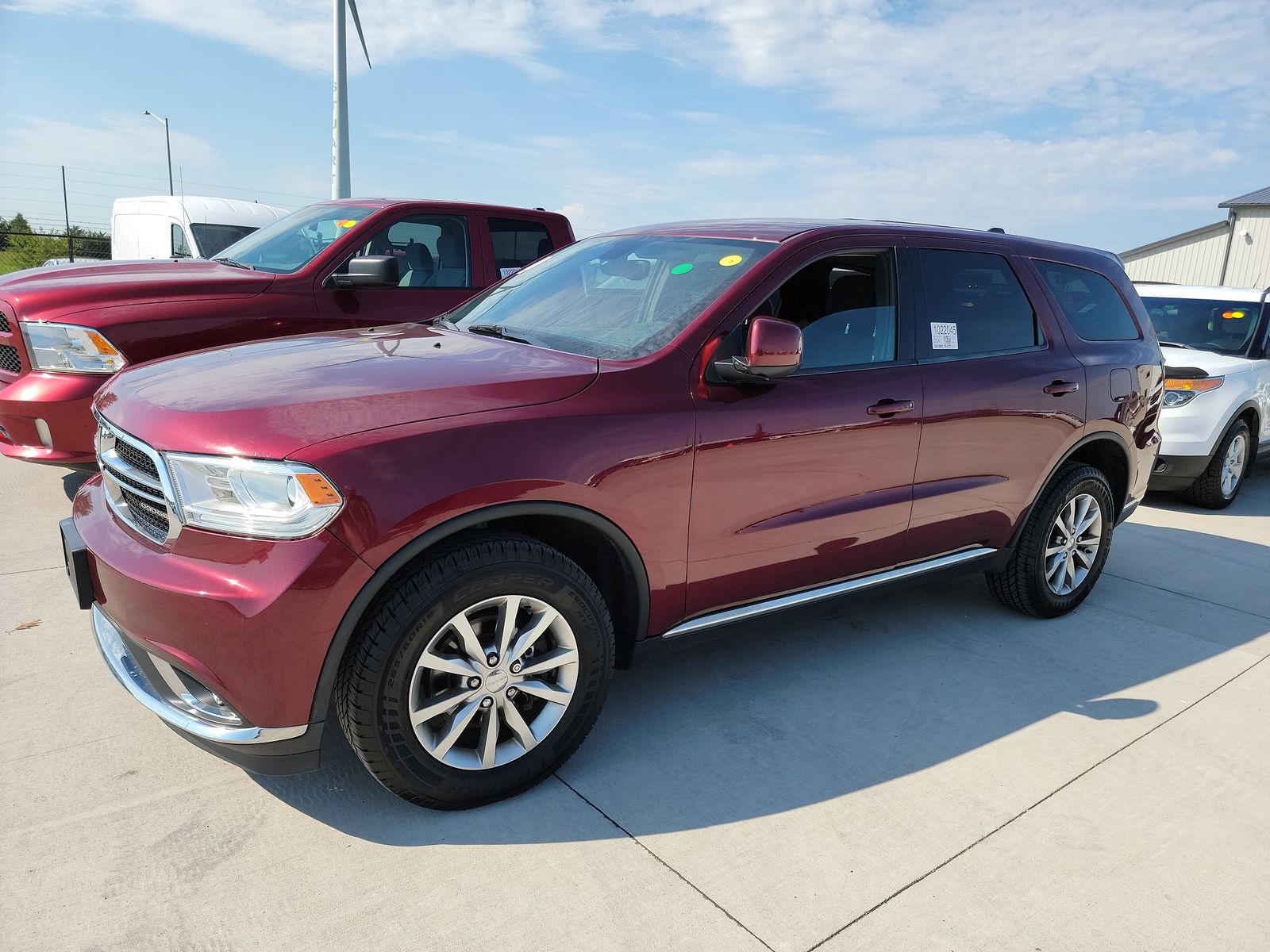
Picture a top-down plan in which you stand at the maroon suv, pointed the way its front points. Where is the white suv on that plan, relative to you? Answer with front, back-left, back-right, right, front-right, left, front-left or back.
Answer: back

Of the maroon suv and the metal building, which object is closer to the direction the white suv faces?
the maroon suv

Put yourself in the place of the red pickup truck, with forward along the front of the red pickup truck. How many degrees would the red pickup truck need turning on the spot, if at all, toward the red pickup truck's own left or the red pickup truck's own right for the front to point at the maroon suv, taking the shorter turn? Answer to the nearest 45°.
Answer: approximately 45° to the red pickup truck's own left

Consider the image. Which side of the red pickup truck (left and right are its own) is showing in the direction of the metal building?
back

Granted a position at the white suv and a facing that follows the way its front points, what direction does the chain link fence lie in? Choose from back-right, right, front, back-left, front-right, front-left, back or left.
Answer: front-right

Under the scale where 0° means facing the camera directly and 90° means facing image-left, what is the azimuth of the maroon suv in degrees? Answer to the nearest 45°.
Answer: approximately 45°

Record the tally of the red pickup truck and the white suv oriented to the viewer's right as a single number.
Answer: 0

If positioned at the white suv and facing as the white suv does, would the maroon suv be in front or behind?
in front

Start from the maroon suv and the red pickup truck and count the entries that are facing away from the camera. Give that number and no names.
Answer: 0

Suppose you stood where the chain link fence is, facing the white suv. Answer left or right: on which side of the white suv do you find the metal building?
left

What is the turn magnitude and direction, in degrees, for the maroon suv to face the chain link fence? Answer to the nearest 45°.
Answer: approximately 90° to its right
